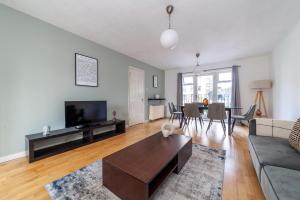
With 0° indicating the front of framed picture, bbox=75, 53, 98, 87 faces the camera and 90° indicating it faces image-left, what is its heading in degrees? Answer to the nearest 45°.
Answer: approximately 315°

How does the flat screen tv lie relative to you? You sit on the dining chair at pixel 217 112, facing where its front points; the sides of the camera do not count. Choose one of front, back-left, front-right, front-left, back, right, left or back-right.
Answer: back-left

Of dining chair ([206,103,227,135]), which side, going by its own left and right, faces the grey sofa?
back

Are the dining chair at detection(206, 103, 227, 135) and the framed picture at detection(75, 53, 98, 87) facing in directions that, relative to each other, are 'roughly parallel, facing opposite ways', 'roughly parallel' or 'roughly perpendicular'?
roughly perpendicular

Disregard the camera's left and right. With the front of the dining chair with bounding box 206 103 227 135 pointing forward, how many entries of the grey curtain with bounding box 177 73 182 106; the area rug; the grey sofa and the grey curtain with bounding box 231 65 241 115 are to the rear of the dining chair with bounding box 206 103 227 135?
2

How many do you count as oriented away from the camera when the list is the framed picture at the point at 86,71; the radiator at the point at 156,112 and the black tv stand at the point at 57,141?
0

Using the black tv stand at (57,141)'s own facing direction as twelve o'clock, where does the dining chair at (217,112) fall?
The dining chair is roughly at 11 o'clock from the black tv stand.

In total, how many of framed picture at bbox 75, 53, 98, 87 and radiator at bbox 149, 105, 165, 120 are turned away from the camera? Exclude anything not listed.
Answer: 0

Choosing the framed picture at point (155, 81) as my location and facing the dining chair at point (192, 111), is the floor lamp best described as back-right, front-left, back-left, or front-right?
front-left

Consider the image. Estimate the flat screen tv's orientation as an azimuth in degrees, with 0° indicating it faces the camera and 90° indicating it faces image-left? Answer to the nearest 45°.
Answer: approximately 315°

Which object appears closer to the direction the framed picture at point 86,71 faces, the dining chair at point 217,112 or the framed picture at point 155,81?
the dining chair

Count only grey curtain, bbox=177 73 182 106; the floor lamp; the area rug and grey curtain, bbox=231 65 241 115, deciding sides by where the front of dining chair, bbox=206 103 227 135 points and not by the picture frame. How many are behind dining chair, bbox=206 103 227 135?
1

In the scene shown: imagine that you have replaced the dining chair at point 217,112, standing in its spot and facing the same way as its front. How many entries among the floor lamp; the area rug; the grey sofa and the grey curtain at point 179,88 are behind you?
2

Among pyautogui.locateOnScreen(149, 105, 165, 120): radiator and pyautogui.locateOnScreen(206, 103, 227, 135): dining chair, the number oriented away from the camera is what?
1

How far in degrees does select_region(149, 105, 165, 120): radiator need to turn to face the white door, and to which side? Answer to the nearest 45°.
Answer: approximately 90° to its right

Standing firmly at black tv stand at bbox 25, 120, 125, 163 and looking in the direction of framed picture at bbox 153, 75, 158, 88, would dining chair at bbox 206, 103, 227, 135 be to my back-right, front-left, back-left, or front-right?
front-right

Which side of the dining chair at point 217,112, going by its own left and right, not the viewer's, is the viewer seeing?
back

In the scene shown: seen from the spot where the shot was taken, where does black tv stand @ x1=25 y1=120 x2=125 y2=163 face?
facing the viewer and to the right of the viewer

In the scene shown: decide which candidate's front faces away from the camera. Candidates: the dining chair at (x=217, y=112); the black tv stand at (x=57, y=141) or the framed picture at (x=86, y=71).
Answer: the dining chair
